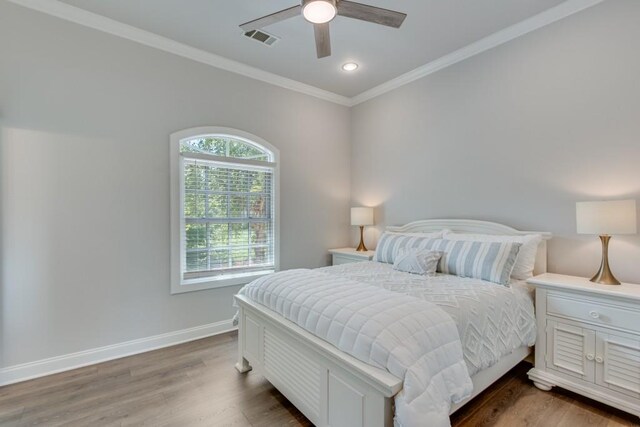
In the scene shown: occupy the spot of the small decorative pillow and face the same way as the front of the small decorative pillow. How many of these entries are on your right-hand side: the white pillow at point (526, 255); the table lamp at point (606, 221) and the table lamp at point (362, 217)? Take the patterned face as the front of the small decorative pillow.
1

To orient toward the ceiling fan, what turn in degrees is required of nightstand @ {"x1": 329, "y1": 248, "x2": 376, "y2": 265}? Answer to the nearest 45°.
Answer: approximately 45° to its left

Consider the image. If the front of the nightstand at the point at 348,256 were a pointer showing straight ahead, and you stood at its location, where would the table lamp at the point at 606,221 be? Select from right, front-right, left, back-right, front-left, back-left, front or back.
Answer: left

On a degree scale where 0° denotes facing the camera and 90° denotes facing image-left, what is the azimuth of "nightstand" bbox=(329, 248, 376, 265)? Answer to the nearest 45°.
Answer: approximately 45°

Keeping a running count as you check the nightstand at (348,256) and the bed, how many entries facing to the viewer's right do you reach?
0

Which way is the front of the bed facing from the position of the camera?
facing the viewer and to the left of the viewer

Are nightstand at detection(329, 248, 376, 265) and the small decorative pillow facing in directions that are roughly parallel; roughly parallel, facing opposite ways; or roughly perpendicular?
roughly parallel

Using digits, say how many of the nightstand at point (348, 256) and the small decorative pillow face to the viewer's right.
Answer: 0

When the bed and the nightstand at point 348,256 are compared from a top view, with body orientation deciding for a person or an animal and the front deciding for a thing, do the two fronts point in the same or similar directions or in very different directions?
same or similar directions
